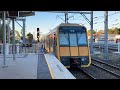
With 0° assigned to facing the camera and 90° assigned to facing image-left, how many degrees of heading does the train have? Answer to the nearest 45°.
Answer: approximately 0°
